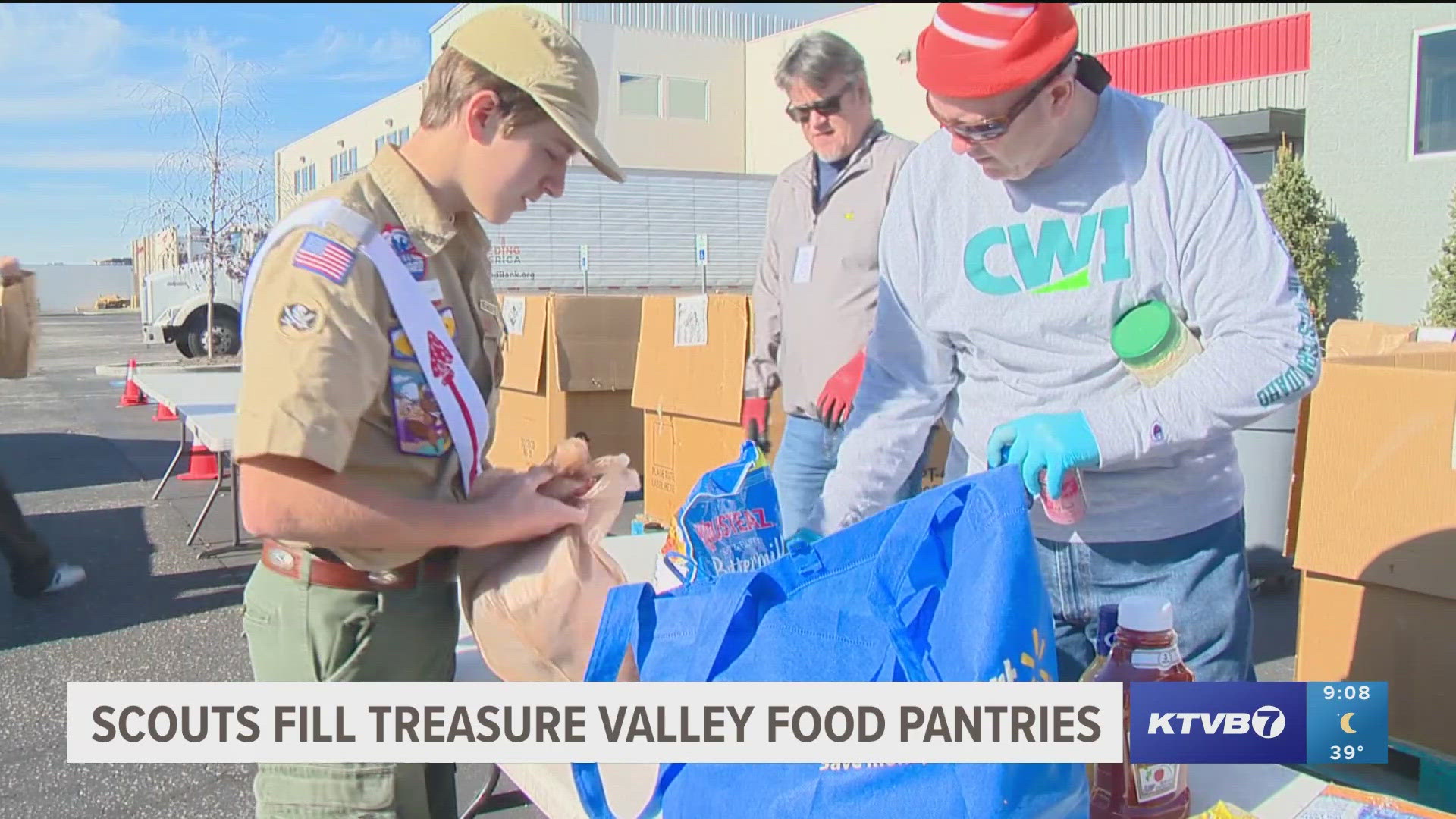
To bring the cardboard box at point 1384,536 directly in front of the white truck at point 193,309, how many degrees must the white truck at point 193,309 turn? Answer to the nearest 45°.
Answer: approximately 90° to its left

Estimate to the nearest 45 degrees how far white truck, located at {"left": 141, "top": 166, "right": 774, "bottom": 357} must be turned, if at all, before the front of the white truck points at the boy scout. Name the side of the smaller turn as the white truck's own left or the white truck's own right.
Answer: approximately 90° to the white truck's own left

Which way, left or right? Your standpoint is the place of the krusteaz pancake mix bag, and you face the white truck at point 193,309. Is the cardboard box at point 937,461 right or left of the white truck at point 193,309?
right

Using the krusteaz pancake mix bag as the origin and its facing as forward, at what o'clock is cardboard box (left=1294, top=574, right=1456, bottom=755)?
The cardboard box is roughly at 8 o'clock from the krusteaz pancake mix bag.

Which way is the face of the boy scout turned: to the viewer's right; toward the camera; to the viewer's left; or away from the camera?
to the viewer's right

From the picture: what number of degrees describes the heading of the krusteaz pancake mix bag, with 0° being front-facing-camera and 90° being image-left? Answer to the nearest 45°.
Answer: approximately 0°

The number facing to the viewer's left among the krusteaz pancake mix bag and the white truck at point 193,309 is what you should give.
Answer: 1

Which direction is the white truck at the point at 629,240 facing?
to the viewer's left

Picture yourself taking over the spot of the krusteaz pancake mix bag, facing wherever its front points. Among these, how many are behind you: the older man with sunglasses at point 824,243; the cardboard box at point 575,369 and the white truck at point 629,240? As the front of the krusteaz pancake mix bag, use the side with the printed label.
3

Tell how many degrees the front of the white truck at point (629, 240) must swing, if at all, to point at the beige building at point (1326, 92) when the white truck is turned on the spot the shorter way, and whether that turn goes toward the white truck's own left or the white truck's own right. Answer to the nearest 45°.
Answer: approximately 135° to the white truck's own left

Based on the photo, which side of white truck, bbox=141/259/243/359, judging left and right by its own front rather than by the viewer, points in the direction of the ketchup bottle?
left

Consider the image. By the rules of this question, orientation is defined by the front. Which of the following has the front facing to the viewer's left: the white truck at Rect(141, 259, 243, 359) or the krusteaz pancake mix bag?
the white truck
